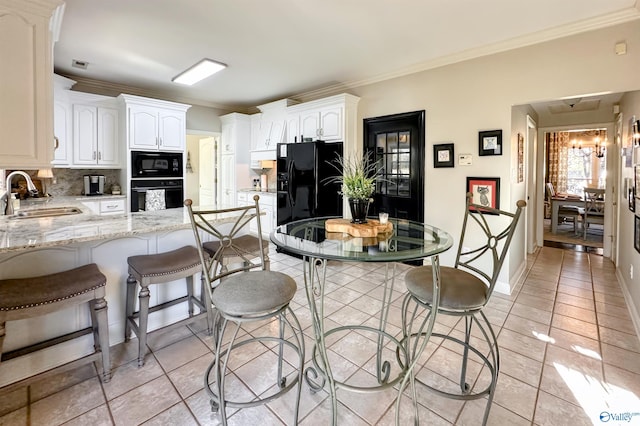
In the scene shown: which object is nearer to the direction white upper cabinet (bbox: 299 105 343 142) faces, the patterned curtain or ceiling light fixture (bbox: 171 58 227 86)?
the ceiling light fixture

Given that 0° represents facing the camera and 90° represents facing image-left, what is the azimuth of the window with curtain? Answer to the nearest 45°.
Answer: approximately 0°

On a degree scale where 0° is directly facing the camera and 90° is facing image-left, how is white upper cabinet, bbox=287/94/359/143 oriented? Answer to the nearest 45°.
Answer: approximately 45°
